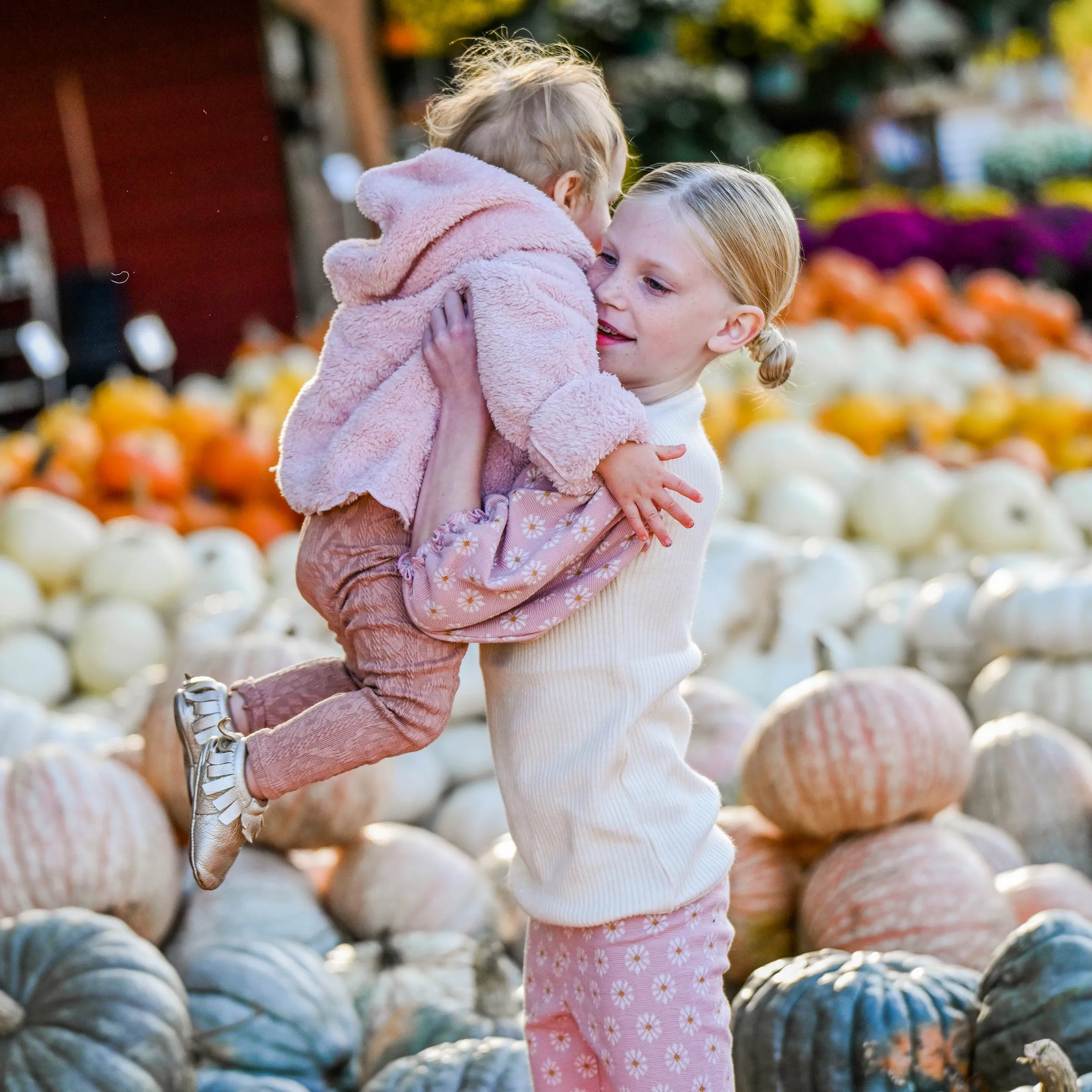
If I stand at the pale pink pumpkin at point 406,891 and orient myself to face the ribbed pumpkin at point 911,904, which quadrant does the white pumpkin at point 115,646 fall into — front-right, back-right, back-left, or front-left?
back-left

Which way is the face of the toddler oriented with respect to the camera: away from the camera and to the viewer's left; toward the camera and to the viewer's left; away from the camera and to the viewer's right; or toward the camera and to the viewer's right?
away from the camera and to the viewer's right

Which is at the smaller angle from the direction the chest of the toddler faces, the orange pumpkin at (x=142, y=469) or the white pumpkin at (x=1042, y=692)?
the white pumpkin

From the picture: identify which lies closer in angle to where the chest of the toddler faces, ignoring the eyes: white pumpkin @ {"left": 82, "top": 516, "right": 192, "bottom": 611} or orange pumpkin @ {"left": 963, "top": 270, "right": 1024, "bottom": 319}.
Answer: the orange pumpkin

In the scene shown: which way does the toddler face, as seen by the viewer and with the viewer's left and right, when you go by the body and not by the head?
facing to the right of the viewer

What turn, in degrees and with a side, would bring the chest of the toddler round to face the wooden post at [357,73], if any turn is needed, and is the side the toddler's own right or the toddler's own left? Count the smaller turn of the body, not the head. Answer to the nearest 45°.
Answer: approximately 90° to the toddler's own left

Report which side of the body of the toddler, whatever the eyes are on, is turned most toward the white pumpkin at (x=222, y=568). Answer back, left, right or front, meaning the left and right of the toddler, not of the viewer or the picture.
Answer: left
